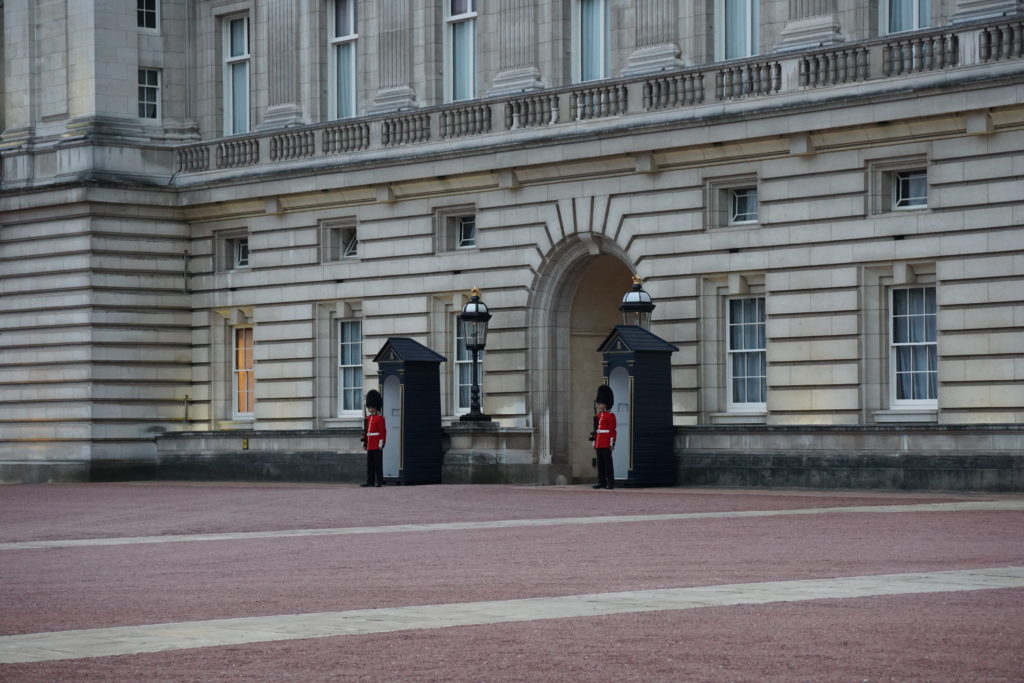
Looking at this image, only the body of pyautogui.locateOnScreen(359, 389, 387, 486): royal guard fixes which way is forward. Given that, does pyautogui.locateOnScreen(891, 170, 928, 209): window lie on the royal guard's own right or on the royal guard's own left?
on the royal guard's own left

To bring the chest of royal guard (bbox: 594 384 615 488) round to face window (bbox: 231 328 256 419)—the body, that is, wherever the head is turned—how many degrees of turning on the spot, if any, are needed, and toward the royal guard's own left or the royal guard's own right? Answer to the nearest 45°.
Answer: approximately 90° to the royal guard's own right

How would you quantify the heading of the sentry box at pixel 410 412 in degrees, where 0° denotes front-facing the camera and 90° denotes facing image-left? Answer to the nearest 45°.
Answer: approximately 45°

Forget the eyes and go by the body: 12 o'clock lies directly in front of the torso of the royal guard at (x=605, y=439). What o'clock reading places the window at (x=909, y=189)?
The window is roughly at 8 o'clock from the royal guard.

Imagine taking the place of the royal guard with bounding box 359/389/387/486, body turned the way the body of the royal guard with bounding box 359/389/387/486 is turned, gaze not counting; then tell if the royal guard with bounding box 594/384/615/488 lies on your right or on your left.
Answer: on your left

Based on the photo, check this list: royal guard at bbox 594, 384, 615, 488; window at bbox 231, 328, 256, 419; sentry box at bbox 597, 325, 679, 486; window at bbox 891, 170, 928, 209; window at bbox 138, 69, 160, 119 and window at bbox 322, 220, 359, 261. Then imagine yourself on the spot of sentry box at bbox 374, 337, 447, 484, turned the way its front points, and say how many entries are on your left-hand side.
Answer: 3

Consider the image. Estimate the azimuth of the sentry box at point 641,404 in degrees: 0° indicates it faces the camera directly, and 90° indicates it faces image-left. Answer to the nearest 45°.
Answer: approximately 45°
